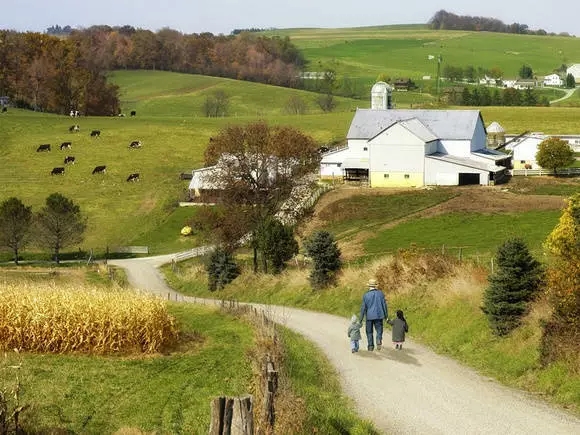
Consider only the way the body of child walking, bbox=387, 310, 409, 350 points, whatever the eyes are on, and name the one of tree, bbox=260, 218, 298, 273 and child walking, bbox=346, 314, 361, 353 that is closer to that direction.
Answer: the tree

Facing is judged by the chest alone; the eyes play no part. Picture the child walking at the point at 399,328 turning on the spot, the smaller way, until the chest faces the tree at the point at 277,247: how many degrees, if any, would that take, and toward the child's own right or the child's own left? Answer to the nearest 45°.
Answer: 0° — they already face it

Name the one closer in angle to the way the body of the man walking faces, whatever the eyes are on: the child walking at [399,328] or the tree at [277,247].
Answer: the tree

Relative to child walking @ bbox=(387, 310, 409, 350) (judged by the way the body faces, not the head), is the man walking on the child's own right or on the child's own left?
on the child's own left

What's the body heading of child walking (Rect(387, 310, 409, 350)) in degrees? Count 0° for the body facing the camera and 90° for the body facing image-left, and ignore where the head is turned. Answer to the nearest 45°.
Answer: approximately 180°

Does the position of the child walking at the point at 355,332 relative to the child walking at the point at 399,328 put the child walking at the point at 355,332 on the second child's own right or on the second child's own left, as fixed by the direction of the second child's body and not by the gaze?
on the second child's own left

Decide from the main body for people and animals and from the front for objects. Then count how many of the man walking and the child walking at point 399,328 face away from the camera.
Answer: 2

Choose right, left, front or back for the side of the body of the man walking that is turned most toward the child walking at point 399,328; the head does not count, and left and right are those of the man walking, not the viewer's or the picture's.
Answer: right

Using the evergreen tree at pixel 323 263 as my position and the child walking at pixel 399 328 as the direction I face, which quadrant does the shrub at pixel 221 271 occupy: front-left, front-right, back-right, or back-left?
back-right

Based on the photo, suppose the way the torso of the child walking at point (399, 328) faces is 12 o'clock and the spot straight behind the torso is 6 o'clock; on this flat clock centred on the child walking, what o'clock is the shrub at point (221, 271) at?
The shrub is roughly at 11 o'clock from the child walking.

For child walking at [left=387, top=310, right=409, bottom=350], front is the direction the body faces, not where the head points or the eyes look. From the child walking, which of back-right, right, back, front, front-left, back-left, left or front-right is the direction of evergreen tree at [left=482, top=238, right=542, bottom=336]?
right

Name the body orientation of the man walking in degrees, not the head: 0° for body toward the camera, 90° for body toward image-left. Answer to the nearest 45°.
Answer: approximately 180°

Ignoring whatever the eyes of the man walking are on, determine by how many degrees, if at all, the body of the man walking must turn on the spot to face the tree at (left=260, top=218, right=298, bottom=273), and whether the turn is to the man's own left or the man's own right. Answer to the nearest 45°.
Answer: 0° — they already face it
